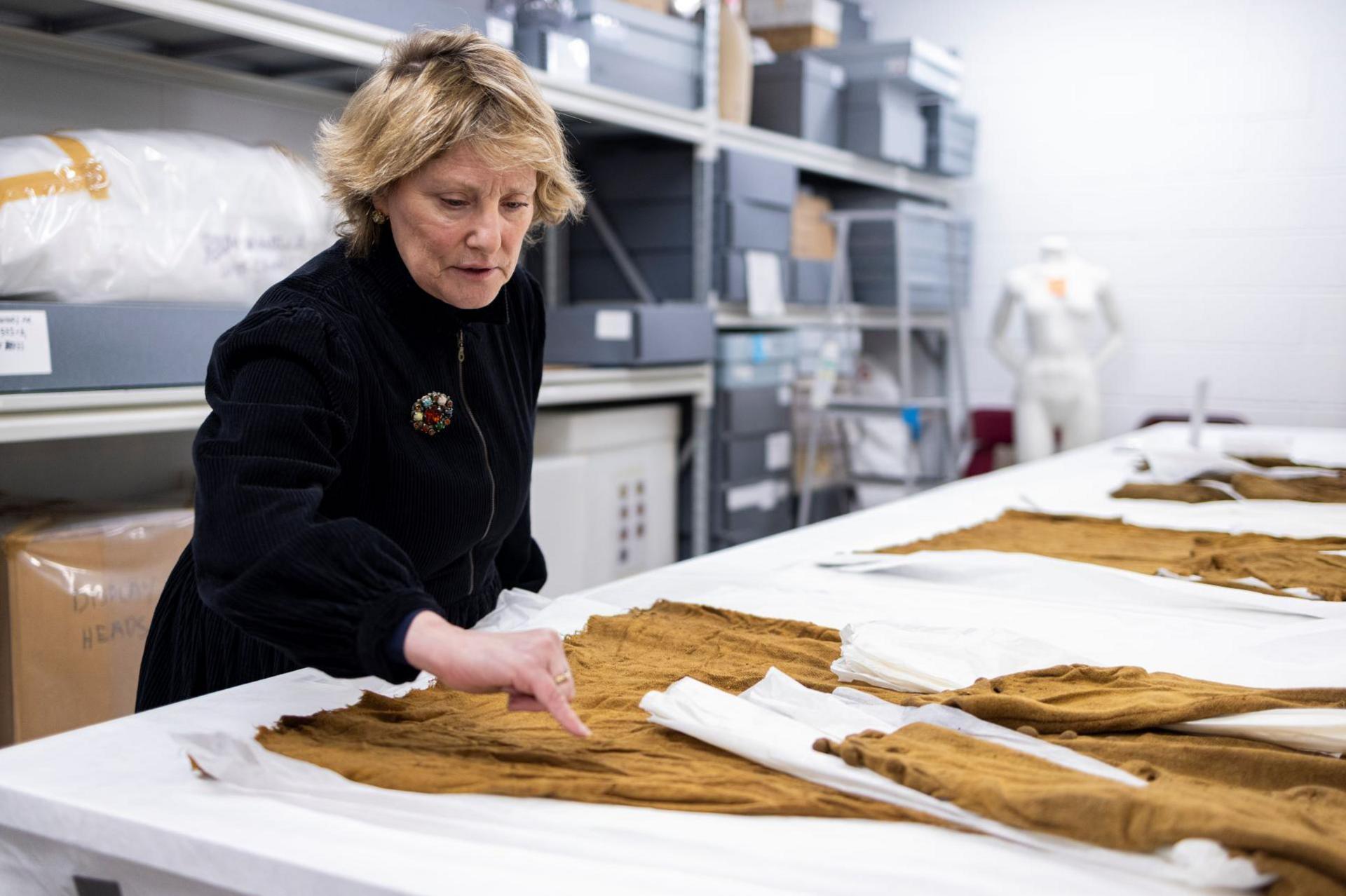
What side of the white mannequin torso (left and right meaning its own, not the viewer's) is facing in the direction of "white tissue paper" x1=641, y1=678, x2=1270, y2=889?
front

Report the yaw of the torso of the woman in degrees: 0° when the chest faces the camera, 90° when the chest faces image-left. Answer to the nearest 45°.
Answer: approximately 315°

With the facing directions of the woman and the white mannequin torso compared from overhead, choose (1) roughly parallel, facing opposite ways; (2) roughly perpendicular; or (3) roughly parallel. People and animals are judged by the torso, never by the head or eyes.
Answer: roughly perpendicular

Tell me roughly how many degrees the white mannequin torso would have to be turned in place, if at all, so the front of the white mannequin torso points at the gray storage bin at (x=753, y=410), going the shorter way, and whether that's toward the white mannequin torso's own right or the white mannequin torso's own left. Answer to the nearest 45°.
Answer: approximately 45° to the white mannequin torso's own right

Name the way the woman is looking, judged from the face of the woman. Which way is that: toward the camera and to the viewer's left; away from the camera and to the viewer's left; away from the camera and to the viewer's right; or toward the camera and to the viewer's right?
toward the camera and to the viewer's right

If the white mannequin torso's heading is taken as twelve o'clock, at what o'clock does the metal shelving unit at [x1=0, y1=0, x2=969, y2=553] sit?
The metal shelving unit is roughly at 1 o'clock from the white mannequin torso.

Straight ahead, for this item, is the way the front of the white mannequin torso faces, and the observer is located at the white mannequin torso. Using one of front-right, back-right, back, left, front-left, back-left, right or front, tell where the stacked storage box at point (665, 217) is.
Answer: front-right
